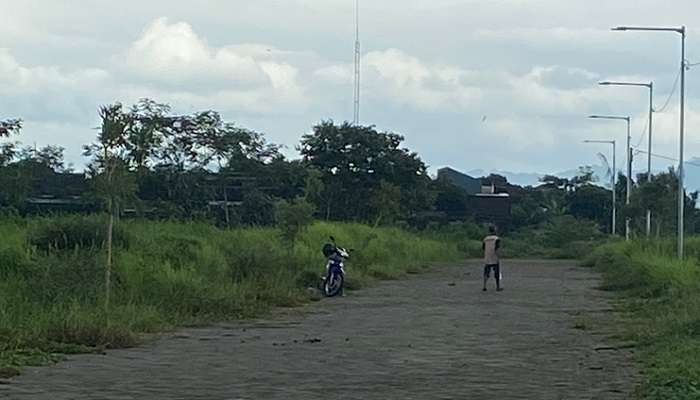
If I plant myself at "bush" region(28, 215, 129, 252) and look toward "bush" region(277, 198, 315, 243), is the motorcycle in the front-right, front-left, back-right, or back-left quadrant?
front-right

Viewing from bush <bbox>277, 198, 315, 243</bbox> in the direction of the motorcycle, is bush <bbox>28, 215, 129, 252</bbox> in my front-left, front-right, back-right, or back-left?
front-right

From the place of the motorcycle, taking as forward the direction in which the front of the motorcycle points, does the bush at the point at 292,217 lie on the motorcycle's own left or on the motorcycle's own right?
on the motorcycle's own right

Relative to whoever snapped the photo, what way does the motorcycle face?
facing the viewer and to the left of the viewer

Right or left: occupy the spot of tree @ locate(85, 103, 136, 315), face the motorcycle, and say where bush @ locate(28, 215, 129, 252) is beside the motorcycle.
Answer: left
